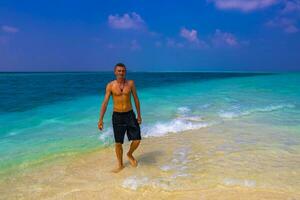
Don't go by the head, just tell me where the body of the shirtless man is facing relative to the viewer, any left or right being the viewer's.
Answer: facing the viewer
